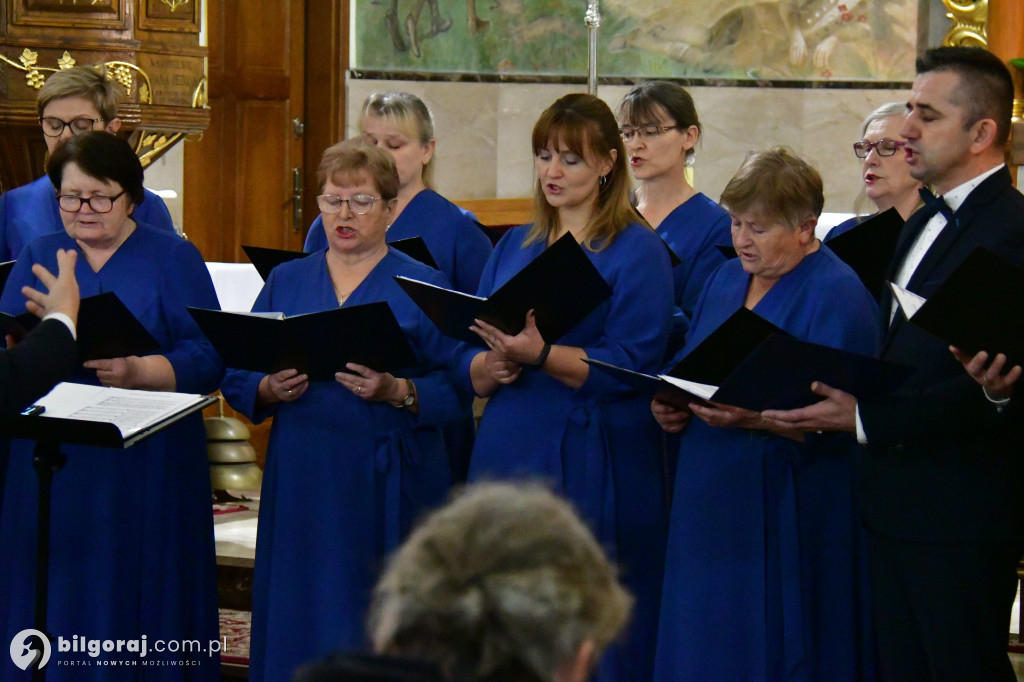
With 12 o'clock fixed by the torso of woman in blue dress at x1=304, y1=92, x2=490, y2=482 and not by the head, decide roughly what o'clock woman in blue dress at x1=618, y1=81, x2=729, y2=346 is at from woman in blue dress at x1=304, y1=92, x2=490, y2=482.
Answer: woman in blue dress at x1=618, y1=81, x2=729, y2=346 is roughly at 8 o'clock from woman in blue dress at x1=304, y1=92, x2=490, y2=482.

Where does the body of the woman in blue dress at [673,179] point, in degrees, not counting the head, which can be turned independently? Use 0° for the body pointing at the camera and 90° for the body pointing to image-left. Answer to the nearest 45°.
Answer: approximately 45°

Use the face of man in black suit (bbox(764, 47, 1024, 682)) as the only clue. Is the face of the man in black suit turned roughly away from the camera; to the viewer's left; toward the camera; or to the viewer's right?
to the viewer's left

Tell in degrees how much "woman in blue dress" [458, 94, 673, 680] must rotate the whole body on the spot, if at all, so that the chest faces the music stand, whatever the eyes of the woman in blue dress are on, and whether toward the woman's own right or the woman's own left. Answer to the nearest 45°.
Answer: approximately 45° to the woman's own right

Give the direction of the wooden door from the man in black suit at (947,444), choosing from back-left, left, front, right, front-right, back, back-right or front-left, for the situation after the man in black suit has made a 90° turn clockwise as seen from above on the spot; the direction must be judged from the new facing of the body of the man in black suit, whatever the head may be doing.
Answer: front

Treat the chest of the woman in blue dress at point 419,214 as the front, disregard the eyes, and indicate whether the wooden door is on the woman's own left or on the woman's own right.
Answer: on the woman's own right

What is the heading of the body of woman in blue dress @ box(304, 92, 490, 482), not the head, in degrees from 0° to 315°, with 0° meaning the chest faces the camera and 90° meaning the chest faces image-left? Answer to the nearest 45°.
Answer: approximately 45°

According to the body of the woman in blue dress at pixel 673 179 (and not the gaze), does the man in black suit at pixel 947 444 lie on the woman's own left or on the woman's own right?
on the woman's own left

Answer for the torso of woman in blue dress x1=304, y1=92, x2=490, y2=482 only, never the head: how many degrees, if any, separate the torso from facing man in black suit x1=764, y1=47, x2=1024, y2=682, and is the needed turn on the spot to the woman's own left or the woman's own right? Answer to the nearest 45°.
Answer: approximately 90° to the woman's own left

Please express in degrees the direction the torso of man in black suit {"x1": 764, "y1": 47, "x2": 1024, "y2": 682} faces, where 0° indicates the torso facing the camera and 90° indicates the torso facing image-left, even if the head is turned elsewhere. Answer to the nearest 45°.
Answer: approximately 45°

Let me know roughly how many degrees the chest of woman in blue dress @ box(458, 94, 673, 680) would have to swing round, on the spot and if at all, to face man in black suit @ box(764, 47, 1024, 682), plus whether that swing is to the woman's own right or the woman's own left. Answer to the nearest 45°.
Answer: approximately 90° to the woman's own left
